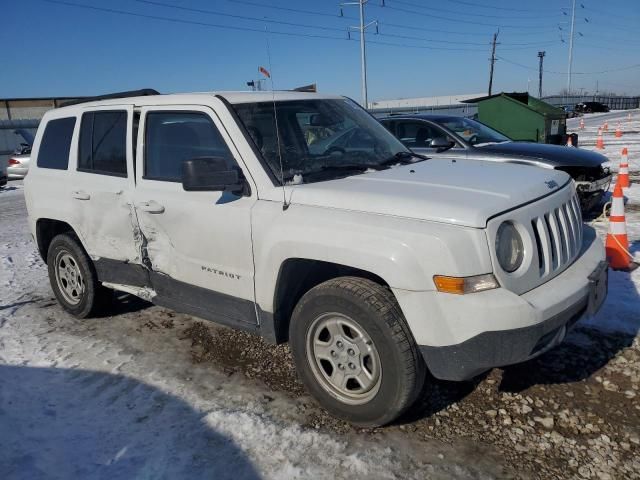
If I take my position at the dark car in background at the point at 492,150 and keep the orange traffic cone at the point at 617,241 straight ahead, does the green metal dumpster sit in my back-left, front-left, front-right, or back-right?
back-left

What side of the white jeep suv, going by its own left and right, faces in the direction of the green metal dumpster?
left

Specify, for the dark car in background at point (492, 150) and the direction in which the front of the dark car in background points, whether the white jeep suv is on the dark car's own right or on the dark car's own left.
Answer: on the dark car's own right

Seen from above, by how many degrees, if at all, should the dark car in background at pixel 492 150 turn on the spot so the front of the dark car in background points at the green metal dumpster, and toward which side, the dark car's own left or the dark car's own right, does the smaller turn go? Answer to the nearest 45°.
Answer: approximately 135° to the dark car's own left

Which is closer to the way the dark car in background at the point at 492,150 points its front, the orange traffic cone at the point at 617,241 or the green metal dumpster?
the orange traffic cone

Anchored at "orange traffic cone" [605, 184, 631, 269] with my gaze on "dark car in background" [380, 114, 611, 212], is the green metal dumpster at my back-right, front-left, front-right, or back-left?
front-right

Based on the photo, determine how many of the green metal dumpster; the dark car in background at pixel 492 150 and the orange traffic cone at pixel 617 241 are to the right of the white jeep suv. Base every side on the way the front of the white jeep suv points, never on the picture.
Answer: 0

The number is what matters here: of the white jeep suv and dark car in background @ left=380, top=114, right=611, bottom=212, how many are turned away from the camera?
0

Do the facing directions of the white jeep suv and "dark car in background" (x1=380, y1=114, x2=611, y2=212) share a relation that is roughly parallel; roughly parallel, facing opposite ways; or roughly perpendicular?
roughly parallel

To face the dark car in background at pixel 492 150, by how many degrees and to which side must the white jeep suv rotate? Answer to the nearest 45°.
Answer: approximately 90° to its left

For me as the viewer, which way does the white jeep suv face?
facing the viewer and to the right of the viewer
